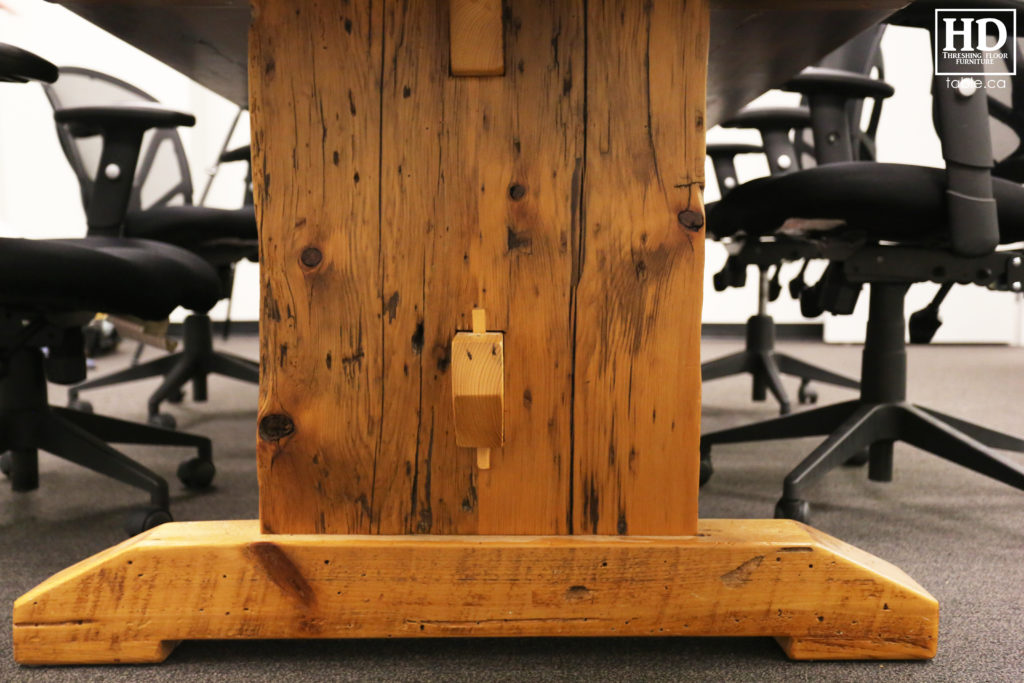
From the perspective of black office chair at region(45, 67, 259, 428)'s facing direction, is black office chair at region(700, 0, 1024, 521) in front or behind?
in front

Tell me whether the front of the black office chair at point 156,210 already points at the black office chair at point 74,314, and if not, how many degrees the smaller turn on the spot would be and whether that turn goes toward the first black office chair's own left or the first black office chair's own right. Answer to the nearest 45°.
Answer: approximately 45° to the first black office chair's own right

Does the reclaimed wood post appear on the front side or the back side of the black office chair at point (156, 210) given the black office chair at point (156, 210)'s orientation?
on the front side

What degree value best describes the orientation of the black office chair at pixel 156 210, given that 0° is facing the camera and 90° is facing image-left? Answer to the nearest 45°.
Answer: approximately 315°

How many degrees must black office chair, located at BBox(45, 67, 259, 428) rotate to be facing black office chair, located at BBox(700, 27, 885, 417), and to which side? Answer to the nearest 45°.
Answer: approximately 45° to its left
